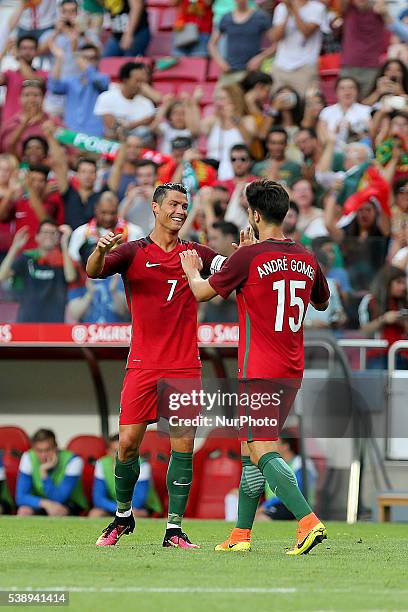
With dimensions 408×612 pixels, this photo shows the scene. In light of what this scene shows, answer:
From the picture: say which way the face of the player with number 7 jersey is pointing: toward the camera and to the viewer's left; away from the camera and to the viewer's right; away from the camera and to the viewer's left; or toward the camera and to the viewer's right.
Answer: toward the camera and to the viewer's right

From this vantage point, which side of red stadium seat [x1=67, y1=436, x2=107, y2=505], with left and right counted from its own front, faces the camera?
front

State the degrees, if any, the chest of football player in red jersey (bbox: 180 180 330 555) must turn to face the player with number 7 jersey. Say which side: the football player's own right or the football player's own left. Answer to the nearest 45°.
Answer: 0° — they already face them

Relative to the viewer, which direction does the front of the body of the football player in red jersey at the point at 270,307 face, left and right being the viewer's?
facing away from the viewer and to the left of the viewer

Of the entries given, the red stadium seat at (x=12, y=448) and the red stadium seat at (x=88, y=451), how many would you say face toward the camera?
2

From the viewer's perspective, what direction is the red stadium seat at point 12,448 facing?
toward the camera

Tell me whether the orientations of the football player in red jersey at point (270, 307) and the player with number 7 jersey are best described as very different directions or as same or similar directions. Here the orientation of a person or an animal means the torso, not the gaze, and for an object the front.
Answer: very different directions

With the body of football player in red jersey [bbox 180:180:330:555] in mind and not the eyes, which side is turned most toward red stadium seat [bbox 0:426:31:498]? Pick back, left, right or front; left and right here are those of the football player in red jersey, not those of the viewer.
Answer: front

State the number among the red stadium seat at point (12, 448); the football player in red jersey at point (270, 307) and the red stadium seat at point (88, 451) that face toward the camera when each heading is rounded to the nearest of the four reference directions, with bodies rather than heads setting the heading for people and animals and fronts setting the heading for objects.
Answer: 2

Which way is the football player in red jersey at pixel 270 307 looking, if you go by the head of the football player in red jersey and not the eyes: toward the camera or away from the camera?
away from the camera

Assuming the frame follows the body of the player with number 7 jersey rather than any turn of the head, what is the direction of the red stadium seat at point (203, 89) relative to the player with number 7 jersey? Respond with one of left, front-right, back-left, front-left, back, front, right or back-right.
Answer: back-left

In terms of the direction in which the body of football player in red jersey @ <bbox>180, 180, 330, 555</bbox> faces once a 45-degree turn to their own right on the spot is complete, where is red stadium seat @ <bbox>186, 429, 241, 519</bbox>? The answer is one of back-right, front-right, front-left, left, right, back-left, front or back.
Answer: front

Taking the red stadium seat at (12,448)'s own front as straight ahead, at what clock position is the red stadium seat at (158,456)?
the red stadium seat at (158,456) is roughly at 10 o'clock from the red stadium seat at (12,448).

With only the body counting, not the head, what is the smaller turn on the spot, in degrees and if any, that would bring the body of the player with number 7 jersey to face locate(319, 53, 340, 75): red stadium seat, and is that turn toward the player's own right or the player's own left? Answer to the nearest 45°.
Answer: approximately 135° to the player's own left

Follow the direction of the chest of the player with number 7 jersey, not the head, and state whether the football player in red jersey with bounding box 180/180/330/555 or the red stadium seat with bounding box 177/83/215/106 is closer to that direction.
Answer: the football player in red jersey
